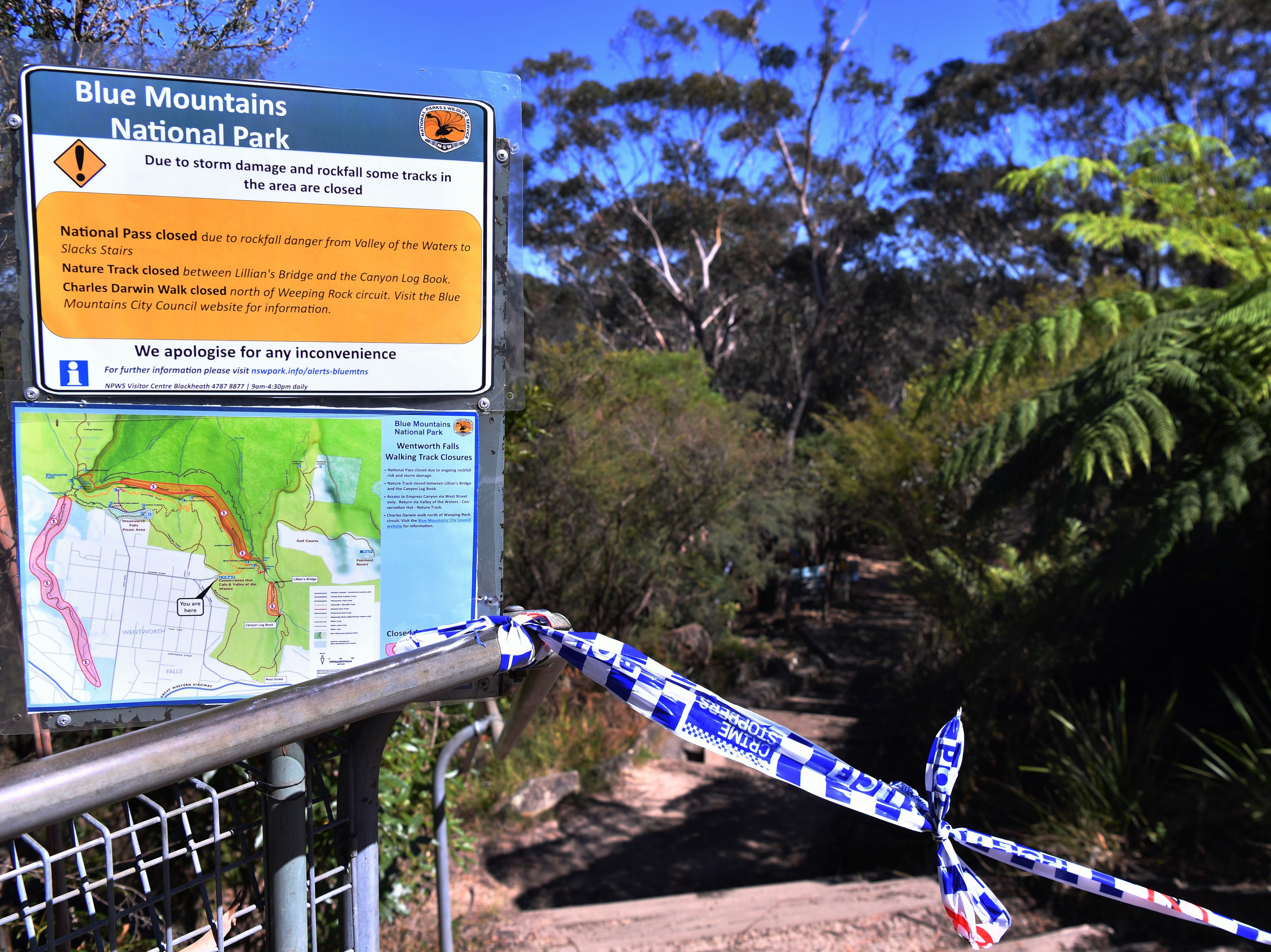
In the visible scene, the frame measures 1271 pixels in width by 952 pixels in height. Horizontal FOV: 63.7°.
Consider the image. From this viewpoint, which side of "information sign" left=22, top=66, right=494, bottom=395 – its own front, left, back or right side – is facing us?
front

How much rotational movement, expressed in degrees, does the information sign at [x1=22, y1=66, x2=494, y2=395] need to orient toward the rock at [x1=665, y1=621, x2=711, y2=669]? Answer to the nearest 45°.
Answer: approximately 135° to its left

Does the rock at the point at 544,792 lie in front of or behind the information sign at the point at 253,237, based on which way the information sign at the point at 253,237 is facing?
behind

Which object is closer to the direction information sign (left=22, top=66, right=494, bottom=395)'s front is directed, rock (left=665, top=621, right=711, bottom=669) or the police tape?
the police tape

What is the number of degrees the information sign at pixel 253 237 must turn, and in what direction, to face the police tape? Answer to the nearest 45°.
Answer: approximately 45° to its left
